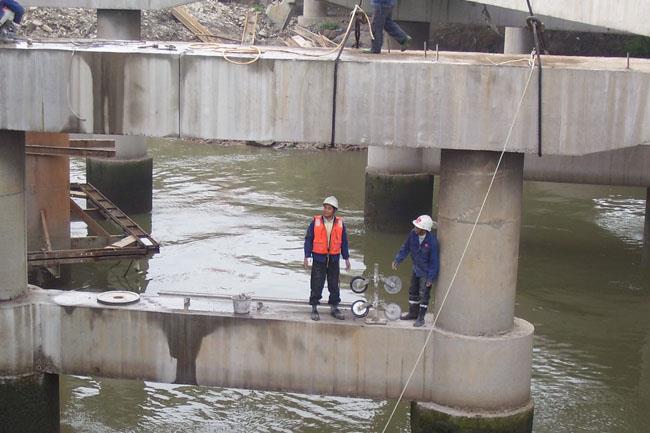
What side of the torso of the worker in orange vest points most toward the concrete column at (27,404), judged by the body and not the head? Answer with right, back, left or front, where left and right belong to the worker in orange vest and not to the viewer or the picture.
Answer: right

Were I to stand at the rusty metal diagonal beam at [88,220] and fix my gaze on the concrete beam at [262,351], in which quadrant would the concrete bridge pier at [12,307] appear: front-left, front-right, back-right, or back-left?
front-right

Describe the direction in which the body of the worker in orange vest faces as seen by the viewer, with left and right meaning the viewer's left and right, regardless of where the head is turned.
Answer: facing the viewer

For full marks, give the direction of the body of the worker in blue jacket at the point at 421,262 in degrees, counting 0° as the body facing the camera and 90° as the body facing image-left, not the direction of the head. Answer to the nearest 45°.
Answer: approximately 45°

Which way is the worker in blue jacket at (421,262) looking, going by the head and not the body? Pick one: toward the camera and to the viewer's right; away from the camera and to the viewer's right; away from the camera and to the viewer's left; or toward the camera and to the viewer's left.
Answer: toward the camera and to the viewer's left

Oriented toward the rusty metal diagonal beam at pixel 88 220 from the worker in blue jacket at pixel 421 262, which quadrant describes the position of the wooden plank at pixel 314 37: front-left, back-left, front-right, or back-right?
front-right

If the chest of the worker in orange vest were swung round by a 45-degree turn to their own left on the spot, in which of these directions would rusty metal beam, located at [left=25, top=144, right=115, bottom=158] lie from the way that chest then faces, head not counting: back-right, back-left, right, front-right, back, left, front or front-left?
back
